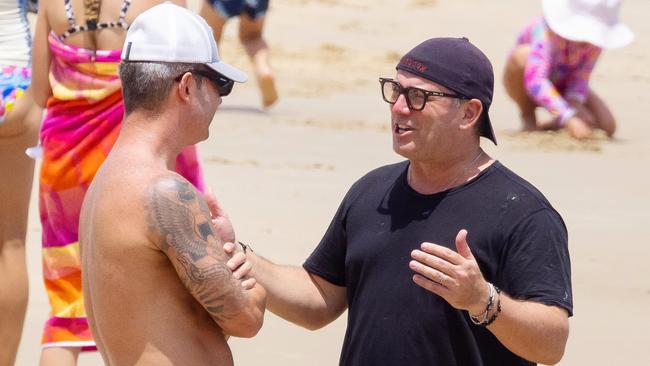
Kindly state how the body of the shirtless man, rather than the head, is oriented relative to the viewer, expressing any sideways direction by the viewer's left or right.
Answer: facing away from the viewer and to the right of the viewer

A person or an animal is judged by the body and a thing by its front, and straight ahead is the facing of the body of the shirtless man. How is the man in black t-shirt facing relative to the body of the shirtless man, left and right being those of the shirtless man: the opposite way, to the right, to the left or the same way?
the opposite way

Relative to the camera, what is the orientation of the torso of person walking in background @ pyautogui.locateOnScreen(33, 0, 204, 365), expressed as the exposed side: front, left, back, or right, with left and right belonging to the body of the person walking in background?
back

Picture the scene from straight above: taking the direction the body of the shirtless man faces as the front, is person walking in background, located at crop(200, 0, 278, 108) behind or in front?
in front
